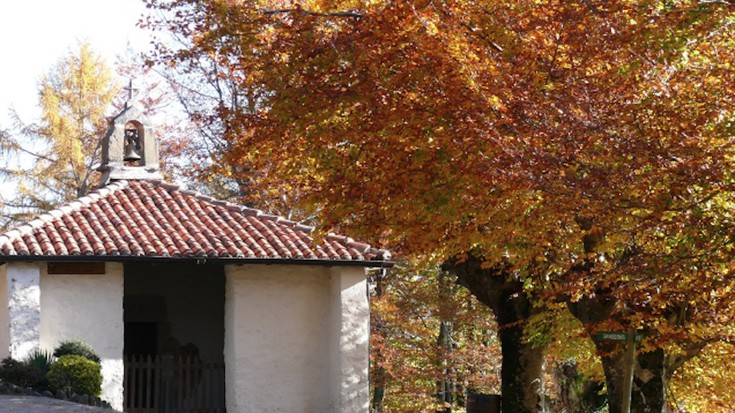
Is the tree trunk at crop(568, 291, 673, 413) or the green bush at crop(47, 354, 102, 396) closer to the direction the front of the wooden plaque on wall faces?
the green bush

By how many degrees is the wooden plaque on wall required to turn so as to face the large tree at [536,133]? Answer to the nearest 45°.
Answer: approximately 45° to its left

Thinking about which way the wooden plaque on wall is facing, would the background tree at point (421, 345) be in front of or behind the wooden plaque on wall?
behind

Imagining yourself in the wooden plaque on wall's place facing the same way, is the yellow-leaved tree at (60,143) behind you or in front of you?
behind

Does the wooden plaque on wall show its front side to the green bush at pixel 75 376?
yes

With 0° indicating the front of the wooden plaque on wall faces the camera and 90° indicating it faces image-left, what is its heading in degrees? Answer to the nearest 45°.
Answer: approximately 0°

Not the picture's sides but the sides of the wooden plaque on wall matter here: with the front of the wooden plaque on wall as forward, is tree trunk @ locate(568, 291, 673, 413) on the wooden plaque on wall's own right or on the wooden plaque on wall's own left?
on the wooden plaque on wall's own left

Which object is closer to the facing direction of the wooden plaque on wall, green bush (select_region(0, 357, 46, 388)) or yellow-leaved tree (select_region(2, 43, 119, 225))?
the green bush
